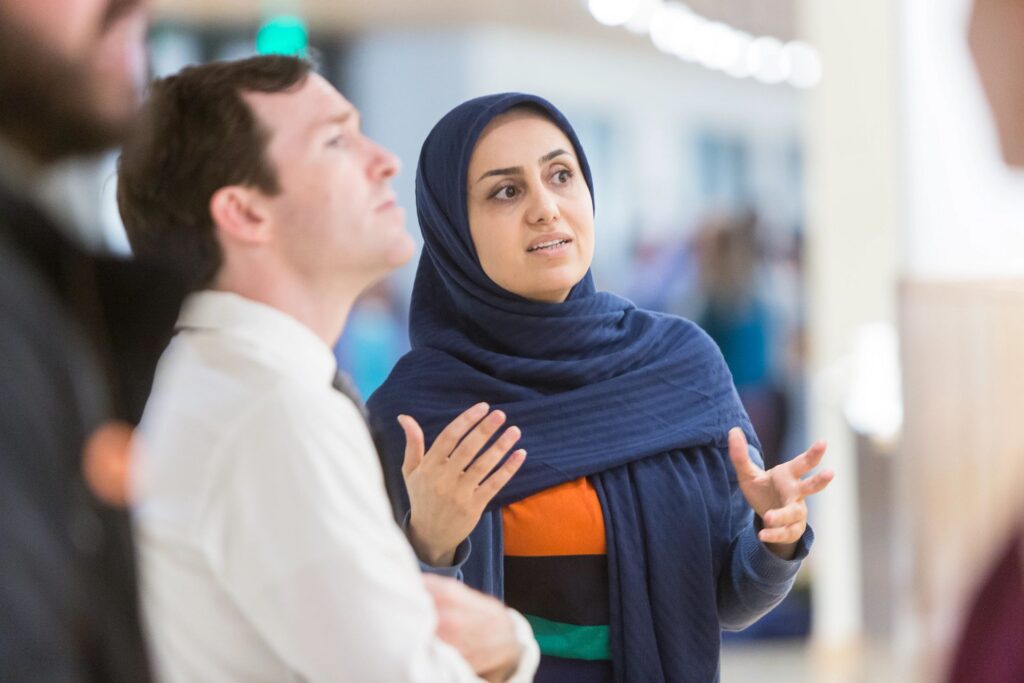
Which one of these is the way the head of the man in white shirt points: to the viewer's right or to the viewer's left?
to the viewer's right

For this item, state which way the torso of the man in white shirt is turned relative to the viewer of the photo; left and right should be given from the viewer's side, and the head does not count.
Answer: facing to the right of the viewer

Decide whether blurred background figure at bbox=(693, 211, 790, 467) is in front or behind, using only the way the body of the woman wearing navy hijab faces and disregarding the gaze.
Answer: behind

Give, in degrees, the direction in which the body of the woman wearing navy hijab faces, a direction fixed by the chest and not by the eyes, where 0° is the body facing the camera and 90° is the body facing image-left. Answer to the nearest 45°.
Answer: approximately 0°

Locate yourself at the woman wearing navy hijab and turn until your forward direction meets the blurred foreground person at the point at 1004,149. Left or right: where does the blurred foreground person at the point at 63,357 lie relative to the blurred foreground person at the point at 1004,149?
right

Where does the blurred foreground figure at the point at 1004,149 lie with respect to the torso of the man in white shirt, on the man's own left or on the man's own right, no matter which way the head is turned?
on the man's own right
